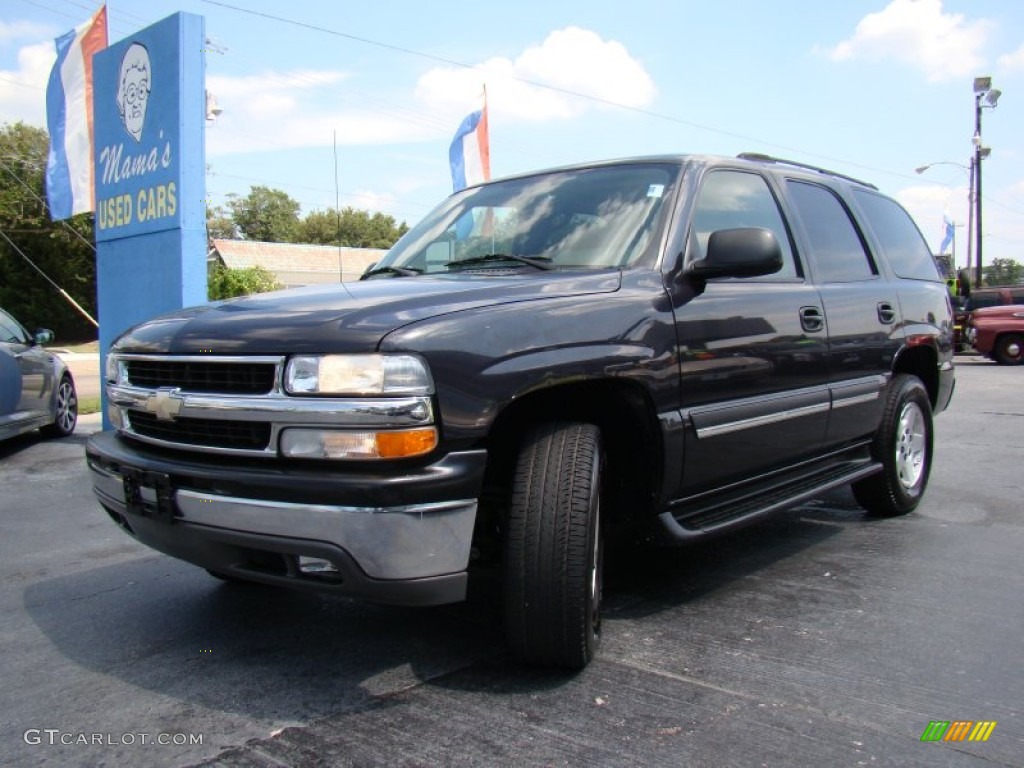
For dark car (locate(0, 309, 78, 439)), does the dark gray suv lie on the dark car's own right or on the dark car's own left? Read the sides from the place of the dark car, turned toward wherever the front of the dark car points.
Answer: on the dark car's own right

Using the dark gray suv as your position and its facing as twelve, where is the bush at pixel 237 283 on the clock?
The bush is roughly at 4 o'clock from the dark gray suv.

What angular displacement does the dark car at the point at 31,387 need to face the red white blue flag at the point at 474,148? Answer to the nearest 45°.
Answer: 0° — it already faces it

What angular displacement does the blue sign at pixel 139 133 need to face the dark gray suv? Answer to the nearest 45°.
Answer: approximately 45° to its left

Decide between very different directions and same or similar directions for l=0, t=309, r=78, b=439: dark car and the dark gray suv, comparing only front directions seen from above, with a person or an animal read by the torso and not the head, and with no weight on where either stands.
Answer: very different directions

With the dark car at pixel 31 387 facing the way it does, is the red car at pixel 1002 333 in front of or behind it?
in front

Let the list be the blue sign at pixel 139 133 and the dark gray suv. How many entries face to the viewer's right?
0

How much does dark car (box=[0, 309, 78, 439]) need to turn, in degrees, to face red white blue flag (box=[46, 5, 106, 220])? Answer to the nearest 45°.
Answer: approximately 45° to its left

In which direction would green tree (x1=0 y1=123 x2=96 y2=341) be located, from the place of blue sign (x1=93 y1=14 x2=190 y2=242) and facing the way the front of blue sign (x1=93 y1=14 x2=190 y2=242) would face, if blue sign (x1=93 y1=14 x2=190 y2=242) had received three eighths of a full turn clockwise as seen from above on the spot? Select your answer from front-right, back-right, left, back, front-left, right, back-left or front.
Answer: front

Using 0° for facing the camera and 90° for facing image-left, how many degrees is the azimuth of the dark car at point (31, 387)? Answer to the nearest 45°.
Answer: approximately 225°
